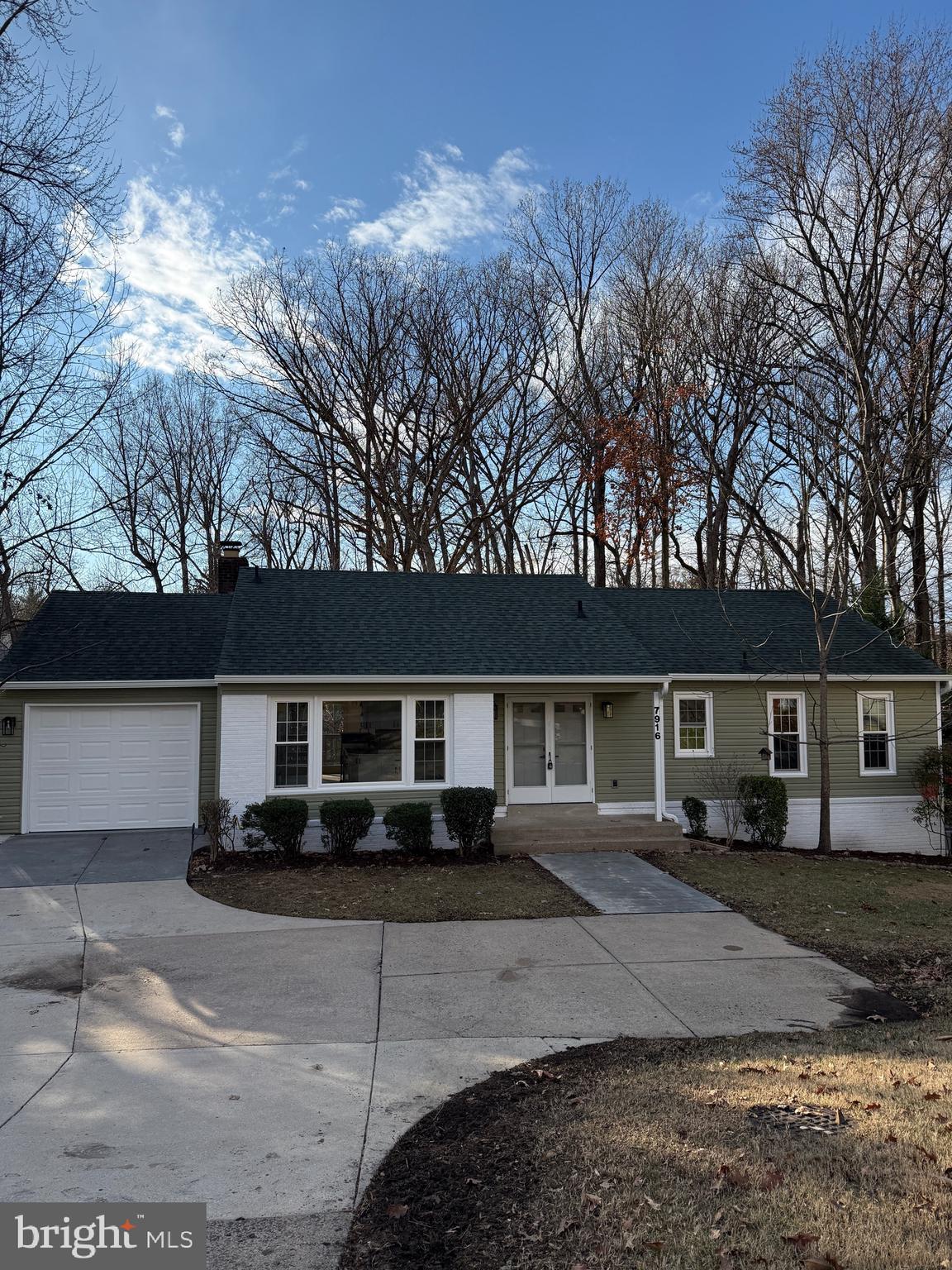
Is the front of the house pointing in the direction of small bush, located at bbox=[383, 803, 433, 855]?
yes

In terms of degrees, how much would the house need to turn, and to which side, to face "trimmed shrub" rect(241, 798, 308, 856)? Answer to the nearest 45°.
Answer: approximately 45° to its right

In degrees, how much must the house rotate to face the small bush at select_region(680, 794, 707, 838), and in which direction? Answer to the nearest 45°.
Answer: approximately 90° to its left

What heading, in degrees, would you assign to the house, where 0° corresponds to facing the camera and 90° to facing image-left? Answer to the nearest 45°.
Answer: approximately 0°

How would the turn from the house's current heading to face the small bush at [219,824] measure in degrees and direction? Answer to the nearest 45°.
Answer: approximately 45° to its right

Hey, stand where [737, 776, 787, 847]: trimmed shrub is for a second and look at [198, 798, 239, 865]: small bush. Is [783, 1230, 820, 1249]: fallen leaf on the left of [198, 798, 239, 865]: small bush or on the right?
left

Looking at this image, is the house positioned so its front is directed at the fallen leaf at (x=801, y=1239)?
yes
